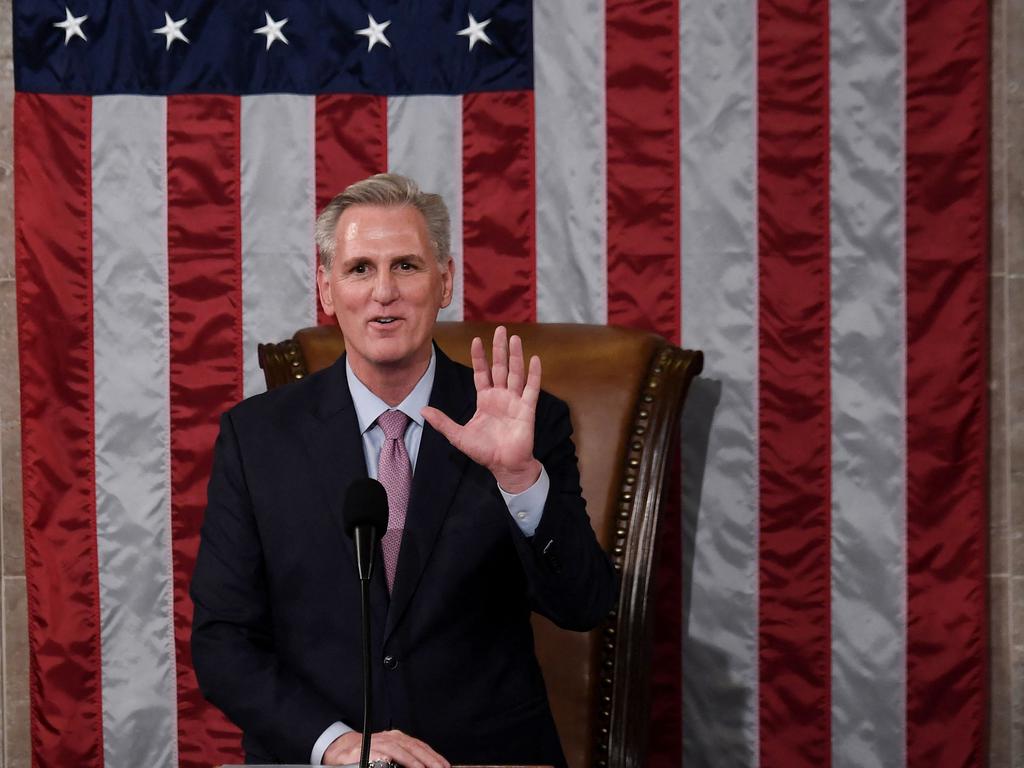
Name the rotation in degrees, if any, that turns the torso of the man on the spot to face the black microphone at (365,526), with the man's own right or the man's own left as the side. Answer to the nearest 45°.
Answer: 0° — they already face it

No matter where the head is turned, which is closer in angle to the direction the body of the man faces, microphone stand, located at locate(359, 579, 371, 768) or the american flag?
the microphone stand

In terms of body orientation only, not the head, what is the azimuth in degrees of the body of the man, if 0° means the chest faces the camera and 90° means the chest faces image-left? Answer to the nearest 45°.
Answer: approximately 0°

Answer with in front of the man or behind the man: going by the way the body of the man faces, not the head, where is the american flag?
behind

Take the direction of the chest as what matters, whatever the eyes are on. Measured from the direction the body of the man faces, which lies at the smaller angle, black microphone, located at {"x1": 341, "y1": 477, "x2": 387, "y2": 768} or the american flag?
the black microphone

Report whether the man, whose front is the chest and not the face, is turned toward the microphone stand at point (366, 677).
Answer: yes
